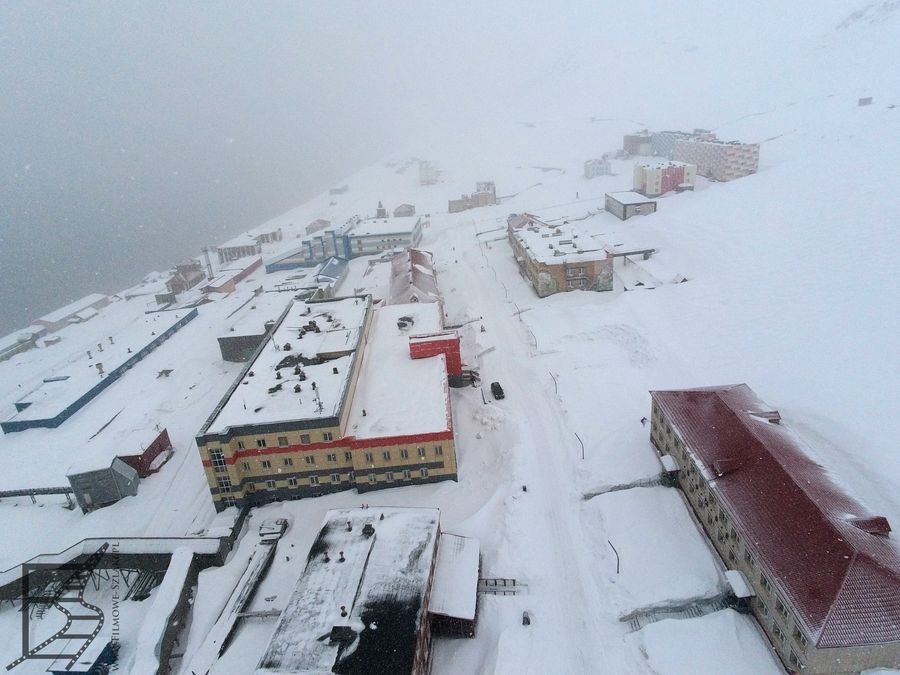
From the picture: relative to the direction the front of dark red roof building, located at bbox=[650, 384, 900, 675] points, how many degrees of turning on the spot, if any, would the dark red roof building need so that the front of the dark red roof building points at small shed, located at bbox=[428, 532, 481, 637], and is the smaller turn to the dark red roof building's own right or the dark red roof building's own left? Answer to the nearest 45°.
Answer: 0° — it already faces it

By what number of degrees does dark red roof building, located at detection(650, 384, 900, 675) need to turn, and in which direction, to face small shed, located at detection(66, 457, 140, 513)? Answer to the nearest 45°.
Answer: approximately 45° to its right

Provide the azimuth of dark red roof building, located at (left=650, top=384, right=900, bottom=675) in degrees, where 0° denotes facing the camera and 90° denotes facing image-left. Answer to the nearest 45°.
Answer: approximately 45°
